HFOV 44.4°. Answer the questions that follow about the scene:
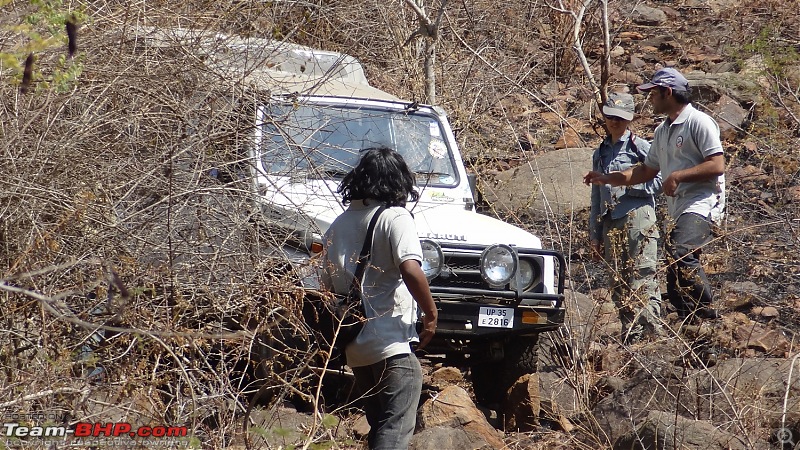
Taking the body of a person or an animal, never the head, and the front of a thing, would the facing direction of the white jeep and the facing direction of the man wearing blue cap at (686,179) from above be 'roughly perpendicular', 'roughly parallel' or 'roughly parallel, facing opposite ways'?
roughly perpendicular

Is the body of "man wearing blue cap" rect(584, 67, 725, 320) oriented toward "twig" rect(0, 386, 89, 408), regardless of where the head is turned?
yes

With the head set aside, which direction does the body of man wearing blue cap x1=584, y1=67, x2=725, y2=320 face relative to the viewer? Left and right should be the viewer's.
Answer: facing the viewer and to the left of the viewer

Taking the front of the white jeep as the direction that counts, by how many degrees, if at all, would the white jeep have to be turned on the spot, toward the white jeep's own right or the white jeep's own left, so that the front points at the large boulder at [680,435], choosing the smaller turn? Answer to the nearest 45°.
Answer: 0° — it already faces it

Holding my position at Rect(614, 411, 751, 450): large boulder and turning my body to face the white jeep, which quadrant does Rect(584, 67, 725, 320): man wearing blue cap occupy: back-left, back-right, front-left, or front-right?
front-right

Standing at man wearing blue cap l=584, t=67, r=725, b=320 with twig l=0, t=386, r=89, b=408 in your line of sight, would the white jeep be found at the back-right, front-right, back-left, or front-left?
front-right

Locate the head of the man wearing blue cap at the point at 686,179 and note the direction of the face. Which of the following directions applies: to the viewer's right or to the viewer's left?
to the viewer's left

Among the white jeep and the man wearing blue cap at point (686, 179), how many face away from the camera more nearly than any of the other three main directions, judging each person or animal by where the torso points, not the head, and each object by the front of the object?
0

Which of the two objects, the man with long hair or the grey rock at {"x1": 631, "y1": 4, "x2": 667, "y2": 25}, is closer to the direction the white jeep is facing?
the man with long hair

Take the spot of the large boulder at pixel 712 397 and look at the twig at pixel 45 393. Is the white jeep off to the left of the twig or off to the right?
right

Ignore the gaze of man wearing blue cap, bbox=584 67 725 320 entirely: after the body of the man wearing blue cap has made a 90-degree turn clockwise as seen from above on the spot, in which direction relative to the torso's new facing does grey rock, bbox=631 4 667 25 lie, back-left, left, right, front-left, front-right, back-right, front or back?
front-right

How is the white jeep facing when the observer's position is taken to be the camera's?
facing the viewer and to the right of the viewer

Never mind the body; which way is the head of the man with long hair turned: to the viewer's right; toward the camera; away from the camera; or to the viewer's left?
away from the camera

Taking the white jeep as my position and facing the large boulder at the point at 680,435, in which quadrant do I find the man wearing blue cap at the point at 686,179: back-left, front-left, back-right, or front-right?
front-left

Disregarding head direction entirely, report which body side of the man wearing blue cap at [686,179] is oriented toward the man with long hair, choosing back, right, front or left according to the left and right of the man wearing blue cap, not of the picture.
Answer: front
